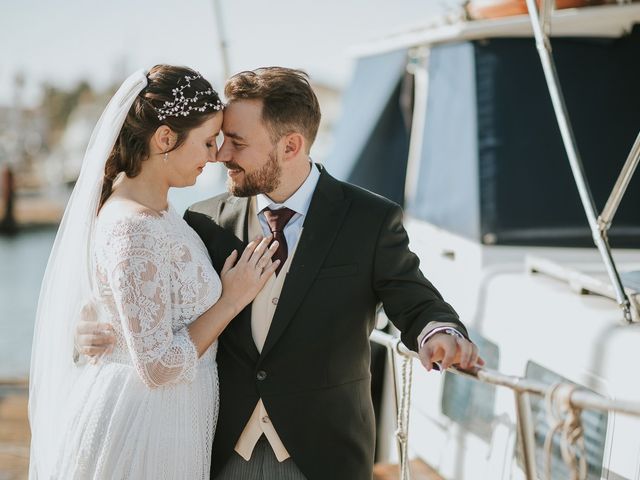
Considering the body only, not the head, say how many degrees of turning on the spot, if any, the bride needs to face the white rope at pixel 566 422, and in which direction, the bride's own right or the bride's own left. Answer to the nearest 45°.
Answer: approximately 45° to the bride's own right

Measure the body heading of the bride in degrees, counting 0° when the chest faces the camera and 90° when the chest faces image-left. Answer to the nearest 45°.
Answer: approximately 270°

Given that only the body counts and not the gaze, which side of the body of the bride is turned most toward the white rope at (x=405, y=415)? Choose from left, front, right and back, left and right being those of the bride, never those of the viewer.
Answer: front

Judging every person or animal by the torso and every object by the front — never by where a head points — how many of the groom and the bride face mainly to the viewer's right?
1

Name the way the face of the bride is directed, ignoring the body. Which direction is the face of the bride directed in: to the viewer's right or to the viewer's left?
to the viewer's right

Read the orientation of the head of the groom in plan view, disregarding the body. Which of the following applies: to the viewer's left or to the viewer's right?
to the viewer's left

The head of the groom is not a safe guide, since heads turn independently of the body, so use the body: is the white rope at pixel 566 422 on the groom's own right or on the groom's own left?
on the groom's own left

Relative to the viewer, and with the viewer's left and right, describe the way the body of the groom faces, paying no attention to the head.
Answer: facing the viewer and to the left of the viewer
